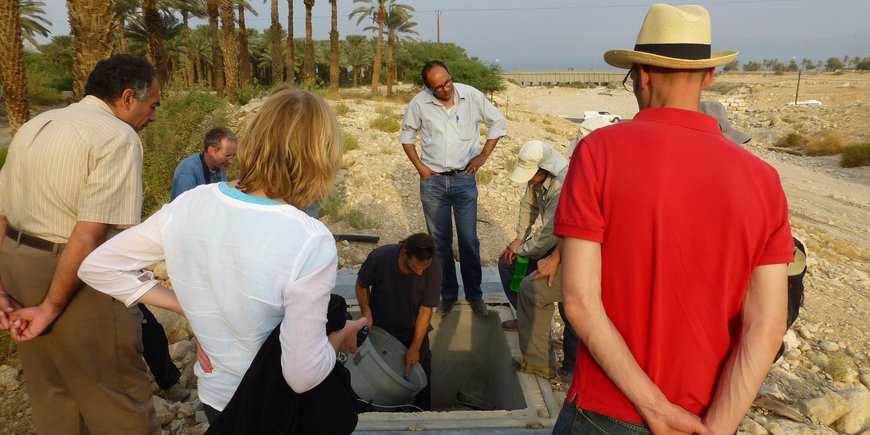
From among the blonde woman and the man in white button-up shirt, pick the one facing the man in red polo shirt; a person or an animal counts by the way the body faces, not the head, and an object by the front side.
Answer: the man in white button-up shirt

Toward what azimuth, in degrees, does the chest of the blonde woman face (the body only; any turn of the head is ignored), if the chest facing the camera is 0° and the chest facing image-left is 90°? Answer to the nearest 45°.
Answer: approximately 180°

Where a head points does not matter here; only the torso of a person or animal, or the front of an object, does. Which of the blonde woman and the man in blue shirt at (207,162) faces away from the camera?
the blonde woman

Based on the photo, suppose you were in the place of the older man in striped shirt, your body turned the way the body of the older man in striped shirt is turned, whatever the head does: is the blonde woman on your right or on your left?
on your right

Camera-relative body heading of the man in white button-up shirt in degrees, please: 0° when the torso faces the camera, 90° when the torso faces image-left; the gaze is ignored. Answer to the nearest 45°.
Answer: approximately 0°

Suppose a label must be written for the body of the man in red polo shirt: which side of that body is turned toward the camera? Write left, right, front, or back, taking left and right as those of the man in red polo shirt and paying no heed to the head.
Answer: back

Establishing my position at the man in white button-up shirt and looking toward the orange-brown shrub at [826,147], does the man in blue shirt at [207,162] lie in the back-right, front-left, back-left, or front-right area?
back-left

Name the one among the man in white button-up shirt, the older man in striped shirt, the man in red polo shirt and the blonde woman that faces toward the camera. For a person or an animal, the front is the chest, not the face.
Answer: the man in white button-up shirt

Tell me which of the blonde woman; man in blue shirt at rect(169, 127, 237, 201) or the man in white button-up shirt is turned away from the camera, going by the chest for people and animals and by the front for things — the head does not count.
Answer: the blonde woman

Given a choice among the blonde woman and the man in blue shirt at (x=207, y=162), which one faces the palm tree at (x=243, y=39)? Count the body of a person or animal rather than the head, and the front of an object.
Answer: the blonde woman

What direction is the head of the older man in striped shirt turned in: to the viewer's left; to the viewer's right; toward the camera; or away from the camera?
to the viewer's right

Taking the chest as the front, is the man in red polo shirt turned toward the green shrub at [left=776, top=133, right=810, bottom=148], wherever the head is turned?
yes
